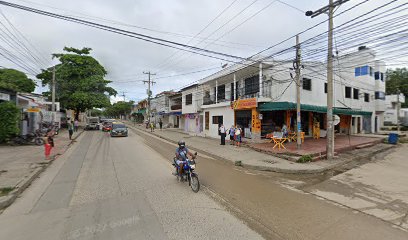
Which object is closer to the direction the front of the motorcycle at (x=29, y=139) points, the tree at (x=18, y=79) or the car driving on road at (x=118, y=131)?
the car driving on road

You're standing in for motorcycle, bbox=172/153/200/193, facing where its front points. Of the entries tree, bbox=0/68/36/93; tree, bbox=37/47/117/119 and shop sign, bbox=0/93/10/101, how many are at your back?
3

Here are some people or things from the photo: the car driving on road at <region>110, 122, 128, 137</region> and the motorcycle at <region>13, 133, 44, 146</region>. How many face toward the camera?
1

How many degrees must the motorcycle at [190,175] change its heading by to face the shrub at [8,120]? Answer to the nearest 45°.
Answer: approximately 180°

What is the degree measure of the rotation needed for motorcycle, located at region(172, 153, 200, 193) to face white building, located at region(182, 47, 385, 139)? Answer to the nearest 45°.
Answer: approximately 90° to its left

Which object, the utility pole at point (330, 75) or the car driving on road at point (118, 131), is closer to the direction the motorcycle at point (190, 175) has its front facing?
the utility pole

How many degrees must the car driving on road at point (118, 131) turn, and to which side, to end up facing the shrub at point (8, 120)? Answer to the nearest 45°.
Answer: approximately 45° to its right

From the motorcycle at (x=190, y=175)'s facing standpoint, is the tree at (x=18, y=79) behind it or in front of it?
behind

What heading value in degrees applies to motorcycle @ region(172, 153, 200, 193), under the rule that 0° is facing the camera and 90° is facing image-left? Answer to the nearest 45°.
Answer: approximately 315°
